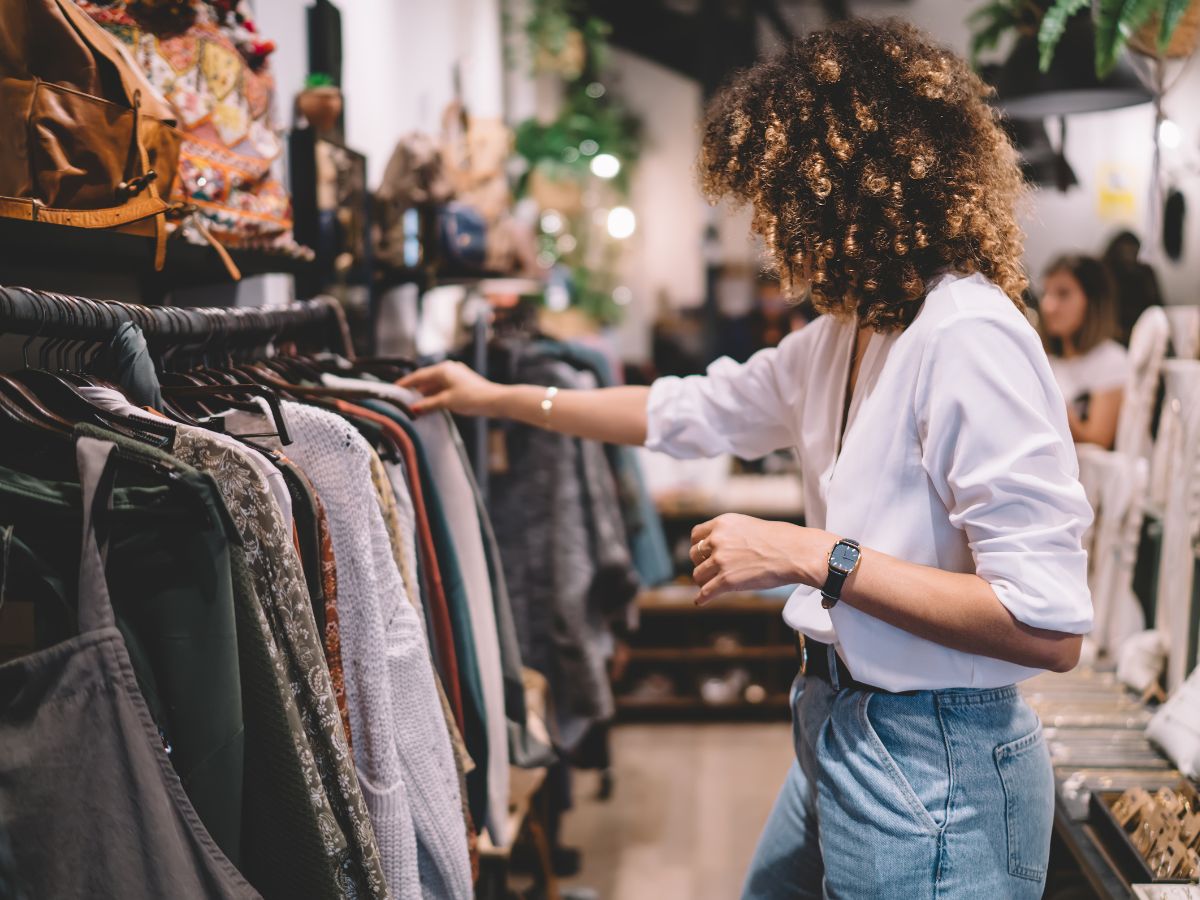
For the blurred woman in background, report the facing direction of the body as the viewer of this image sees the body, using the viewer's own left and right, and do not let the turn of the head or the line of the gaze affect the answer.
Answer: facing the viewer and to the left of the viewer

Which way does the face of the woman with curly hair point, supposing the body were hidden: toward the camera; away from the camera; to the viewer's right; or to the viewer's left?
to the viewer's left

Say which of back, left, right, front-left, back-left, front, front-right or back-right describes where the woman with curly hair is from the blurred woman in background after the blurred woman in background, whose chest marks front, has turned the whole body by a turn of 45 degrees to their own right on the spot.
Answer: left

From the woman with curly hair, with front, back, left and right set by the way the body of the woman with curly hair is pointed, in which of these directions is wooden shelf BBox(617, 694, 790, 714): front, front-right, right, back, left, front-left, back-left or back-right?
right

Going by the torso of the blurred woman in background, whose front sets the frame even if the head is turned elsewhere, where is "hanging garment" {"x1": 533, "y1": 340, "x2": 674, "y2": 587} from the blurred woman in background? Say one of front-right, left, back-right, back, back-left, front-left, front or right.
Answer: front

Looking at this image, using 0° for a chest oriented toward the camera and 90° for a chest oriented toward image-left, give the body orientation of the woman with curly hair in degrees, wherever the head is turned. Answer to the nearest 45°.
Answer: approximately 90°

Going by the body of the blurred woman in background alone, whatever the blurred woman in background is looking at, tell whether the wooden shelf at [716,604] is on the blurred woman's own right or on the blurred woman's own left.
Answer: on the blurred woman's own right

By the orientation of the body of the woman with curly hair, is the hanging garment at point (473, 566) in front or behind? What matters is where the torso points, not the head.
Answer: in front

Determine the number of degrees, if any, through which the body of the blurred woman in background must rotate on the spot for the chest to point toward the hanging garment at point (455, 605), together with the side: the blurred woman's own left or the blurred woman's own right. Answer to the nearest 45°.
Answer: approximately 45° to the blurred woman's own left

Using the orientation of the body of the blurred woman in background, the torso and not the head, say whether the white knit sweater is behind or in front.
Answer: in front

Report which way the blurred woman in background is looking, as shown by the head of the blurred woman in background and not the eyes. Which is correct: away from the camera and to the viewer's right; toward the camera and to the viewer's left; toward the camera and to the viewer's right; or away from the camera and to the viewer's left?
toward the camera and to the viewer's left
